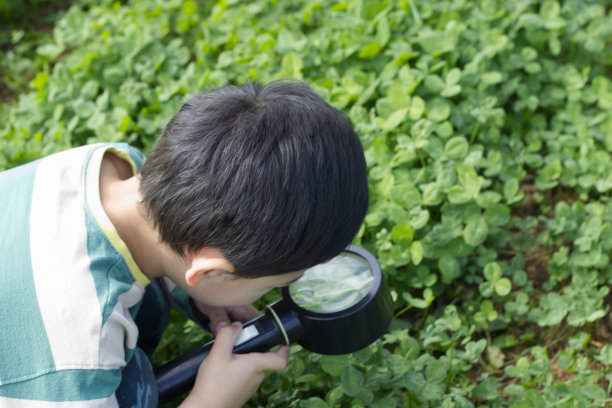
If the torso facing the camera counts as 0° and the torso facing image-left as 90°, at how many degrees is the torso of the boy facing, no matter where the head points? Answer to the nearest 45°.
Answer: approximately 270°
